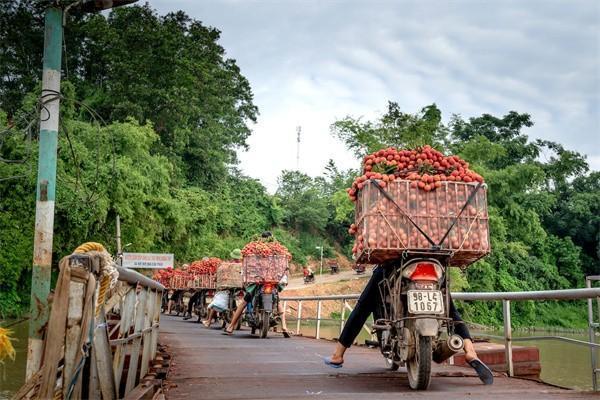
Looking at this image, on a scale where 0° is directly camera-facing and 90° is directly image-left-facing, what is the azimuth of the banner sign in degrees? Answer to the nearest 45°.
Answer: approximately 0°

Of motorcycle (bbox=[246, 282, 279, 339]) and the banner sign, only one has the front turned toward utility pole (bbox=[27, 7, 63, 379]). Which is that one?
the banner sign

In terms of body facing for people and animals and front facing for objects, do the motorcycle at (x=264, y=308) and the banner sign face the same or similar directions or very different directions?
very different directions

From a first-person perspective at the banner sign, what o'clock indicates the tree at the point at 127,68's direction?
The tree is roughly at 6 o'clock from the banner sign.

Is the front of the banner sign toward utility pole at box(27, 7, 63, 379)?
yes

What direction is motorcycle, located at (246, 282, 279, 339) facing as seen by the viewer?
away from the camera

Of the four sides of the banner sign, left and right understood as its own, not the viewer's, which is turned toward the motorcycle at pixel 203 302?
left
